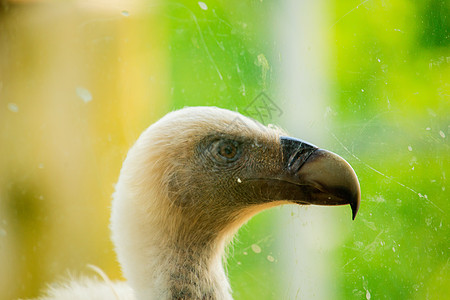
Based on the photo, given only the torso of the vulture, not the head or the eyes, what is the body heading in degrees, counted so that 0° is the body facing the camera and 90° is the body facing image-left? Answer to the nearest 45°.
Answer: approximately 270°
